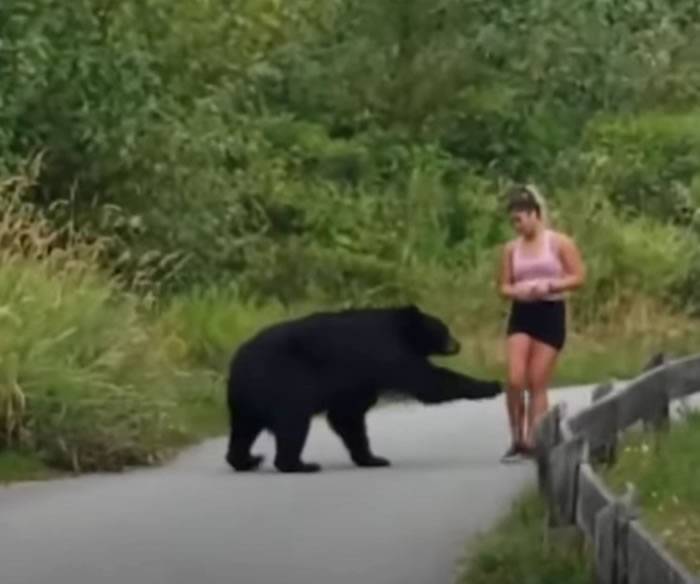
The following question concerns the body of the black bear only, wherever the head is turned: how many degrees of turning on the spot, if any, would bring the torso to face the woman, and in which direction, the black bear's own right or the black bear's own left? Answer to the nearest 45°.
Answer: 0° — it already faces them

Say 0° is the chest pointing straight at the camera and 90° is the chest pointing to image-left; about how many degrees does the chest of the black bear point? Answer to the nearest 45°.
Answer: approximately 270°

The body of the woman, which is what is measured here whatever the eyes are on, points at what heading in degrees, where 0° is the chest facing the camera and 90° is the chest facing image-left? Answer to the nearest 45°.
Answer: approximately 45°

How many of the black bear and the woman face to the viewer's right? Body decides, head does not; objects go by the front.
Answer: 1
